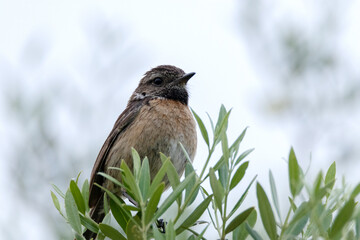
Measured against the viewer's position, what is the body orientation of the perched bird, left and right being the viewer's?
facing the viewer and to the right of the viewer
